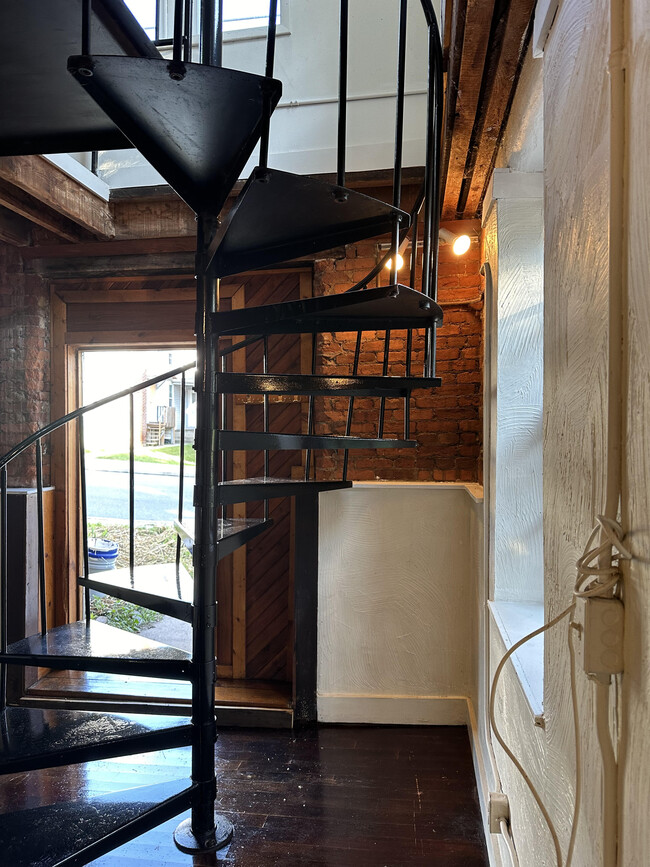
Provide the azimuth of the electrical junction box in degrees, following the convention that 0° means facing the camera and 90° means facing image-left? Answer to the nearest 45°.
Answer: approximately 90°

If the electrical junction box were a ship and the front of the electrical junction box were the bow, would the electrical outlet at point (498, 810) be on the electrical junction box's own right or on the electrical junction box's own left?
on the electrical junction box's own right

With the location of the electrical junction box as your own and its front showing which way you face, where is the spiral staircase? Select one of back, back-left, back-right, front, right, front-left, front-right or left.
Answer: front-right

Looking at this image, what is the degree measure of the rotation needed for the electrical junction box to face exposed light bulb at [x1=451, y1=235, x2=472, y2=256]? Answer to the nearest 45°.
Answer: approximately 90° to its right
